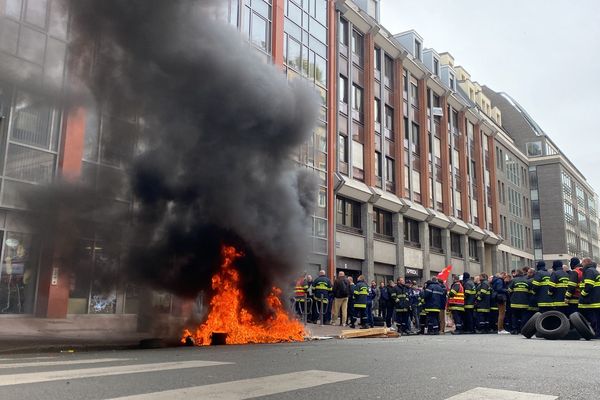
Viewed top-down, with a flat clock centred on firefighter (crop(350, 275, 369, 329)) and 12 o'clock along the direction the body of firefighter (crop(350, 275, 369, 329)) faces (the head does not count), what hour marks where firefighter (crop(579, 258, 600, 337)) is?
firefighter (crop(579, 258, 600, 337)) is roughly at 4 o'clock from firefighter (crop(350, 275, 369, 329)).

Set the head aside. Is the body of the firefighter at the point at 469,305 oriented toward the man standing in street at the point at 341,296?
no

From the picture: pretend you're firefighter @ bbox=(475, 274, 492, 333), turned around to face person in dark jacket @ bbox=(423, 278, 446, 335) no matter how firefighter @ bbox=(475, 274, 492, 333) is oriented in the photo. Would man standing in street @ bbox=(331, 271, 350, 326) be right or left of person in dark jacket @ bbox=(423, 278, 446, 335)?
right

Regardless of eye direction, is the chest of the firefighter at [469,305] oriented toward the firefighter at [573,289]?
no

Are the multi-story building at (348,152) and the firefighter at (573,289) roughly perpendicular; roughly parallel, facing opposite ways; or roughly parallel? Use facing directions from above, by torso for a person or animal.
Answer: roughly parallel, facing opposite ways

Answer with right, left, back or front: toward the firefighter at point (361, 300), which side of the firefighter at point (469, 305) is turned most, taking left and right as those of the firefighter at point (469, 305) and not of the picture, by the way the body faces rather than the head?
left

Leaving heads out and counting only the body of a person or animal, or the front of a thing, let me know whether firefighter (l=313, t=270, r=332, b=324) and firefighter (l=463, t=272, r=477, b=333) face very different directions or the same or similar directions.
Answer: same or similar directions

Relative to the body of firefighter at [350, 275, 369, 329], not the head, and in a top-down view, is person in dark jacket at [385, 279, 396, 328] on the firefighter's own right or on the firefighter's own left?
on the firefighter's own right
